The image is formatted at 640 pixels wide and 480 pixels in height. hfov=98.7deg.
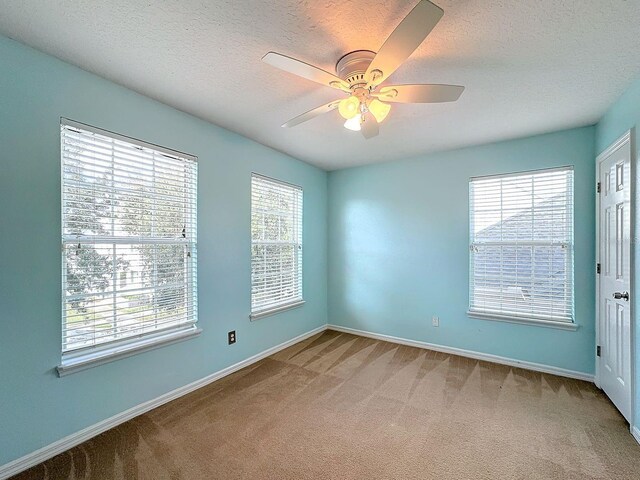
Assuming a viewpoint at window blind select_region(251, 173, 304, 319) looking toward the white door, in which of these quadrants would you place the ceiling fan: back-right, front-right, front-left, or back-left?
front-right

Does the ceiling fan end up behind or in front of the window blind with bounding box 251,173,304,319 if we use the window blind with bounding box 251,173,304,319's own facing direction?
in front

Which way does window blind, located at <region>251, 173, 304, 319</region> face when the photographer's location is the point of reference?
facing the viewer and to the right of the viewer

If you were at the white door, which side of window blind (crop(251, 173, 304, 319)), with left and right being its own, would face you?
front

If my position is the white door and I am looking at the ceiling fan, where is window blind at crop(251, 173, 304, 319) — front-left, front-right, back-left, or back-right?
front-right

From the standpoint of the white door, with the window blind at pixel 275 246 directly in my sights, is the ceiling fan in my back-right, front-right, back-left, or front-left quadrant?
front-left
